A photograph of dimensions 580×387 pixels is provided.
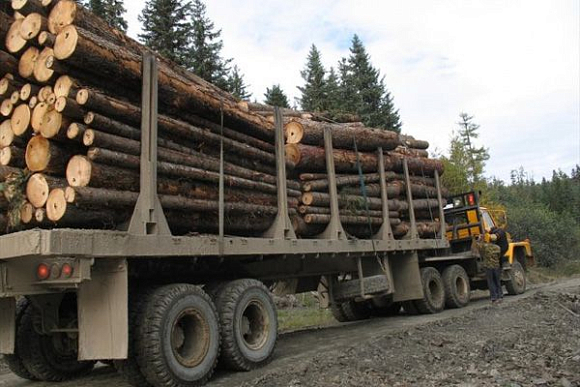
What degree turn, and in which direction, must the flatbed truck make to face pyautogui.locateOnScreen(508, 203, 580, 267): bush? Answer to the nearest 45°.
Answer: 0° — it already faces it

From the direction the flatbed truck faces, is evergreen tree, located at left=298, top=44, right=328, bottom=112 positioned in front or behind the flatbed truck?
in front

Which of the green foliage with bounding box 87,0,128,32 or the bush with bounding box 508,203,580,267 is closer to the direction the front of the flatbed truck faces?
the bush

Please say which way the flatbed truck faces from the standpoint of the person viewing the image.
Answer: facing away from the viewer and to the right of the viewer

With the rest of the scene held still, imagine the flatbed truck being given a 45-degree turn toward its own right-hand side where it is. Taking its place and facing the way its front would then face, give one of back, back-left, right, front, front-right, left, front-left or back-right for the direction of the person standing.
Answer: front-left
